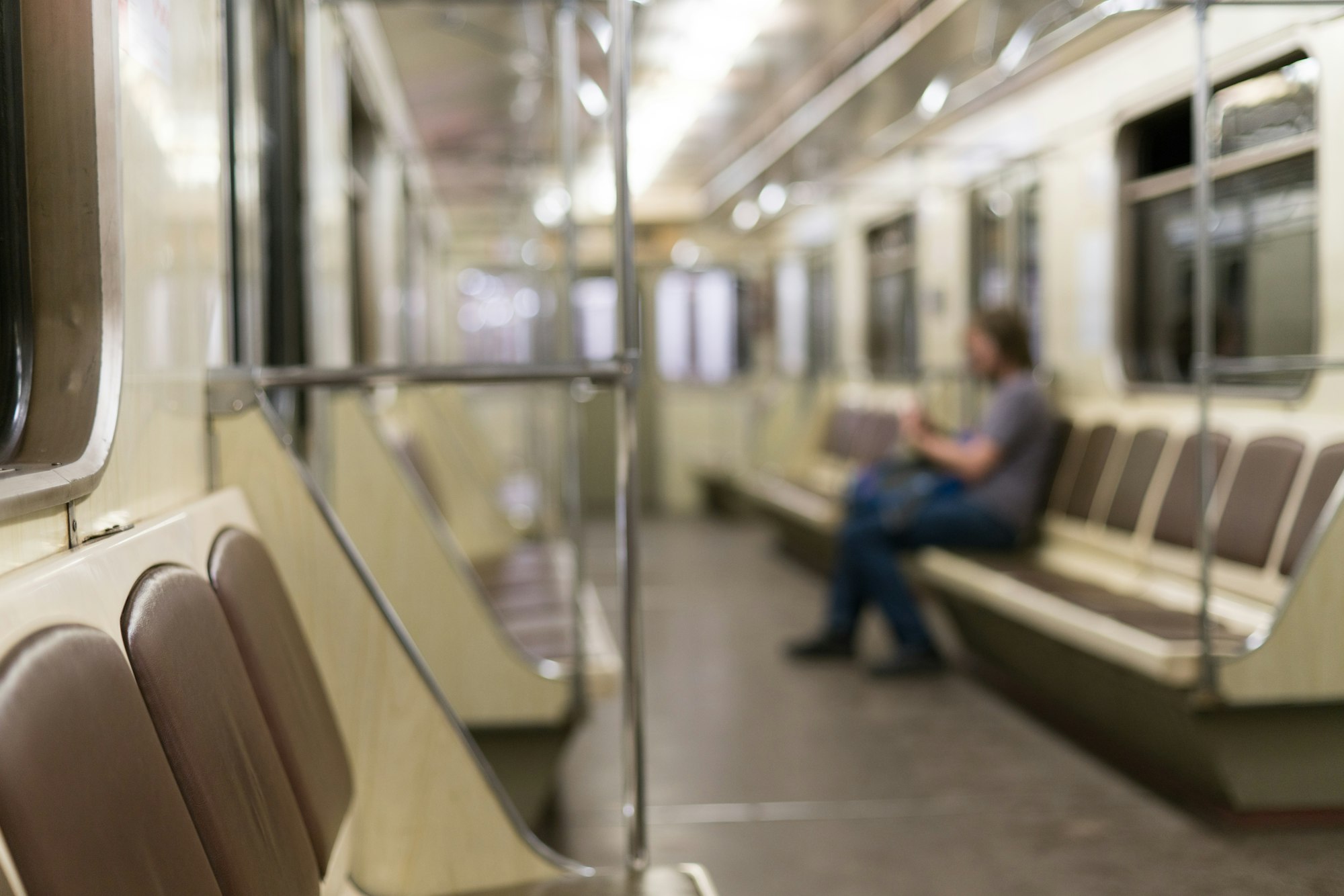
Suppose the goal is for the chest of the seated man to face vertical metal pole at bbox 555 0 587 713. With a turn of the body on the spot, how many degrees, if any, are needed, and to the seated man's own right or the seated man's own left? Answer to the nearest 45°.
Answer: approximately 45° to the seated man's own left

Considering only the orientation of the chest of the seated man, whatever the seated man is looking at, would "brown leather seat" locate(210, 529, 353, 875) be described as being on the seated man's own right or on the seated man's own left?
on the seated man's own left

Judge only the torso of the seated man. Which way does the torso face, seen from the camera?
to the viewer's left

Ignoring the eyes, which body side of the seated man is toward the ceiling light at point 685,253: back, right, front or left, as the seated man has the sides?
right

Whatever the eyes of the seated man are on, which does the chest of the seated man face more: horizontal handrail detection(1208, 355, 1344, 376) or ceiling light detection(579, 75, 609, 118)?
the ceiling light

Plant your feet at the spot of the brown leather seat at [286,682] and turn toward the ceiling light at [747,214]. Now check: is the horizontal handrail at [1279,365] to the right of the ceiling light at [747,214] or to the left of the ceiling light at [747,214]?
right

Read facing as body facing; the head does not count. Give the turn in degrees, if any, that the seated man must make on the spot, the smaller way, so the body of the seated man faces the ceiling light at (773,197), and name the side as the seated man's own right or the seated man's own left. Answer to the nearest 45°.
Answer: approximately 90° to the seated man's own right

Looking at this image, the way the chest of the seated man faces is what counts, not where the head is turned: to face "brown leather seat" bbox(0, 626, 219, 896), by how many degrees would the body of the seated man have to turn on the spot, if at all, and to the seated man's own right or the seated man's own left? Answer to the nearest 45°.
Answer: approximately 90° to the seated man's own left

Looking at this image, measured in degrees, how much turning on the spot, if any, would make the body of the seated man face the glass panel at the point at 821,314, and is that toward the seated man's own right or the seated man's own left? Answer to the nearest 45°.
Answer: approximately 90° to the seated man's own right

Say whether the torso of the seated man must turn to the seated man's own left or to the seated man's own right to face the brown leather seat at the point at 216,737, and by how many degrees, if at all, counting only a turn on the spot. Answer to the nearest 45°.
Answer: approximately 90° to the seated man's own left
